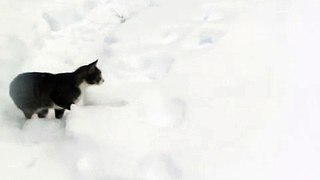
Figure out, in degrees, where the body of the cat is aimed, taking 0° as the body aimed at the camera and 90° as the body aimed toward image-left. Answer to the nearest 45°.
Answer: approximately 270°
